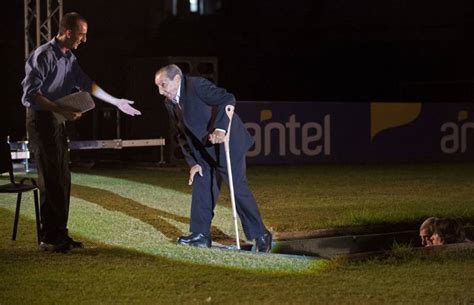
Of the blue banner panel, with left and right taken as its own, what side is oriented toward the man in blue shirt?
front

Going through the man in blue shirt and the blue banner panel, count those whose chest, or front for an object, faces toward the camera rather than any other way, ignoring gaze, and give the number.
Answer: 1

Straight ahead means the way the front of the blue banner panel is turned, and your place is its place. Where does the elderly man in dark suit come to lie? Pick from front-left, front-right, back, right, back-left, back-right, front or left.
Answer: front

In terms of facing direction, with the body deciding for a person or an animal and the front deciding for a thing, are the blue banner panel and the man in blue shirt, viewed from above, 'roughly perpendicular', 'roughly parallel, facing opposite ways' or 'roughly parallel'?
roughly perpendicular

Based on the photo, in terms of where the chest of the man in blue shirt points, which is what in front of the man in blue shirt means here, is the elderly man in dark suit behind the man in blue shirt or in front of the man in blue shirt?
in front

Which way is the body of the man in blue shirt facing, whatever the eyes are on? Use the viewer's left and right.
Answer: facing to the right of the viewer

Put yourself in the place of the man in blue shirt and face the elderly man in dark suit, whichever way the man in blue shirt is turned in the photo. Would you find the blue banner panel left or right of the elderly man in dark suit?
left

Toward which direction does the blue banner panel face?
toward the camera

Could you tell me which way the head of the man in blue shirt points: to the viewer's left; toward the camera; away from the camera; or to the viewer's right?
to the viewer's right

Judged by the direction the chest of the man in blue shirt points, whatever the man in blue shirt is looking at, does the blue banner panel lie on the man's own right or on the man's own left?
on the man's own left

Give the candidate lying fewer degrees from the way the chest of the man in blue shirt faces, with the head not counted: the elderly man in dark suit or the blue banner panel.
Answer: the elderly man in dark suit
